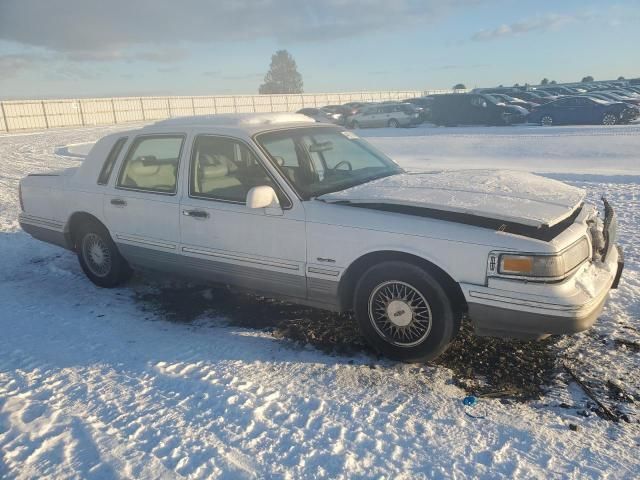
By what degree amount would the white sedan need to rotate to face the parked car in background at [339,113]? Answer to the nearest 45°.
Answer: approximately 135° to its left

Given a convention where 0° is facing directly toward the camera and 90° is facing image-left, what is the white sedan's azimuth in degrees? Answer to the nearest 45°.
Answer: approximately 315°

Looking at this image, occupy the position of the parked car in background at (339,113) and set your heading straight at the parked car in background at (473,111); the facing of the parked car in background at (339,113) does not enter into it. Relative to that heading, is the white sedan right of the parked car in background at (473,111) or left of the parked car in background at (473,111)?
right

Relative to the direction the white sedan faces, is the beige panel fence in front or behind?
behind

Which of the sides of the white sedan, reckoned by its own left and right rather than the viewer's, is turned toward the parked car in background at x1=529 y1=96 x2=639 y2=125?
left

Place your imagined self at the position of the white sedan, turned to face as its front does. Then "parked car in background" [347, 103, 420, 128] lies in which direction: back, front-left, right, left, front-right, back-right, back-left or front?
back-left

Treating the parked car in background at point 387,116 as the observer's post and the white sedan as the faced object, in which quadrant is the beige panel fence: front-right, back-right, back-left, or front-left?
back-right

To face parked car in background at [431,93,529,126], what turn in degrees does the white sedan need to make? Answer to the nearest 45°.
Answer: approximately 135° to its left
